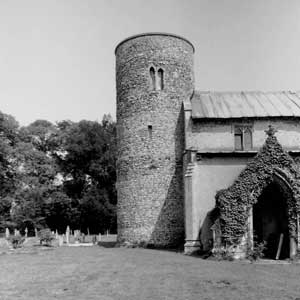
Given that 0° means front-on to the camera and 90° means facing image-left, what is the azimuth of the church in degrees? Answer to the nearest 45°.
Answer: approximately 0°

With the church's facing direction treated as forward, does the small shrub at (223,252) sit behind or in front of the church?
in front

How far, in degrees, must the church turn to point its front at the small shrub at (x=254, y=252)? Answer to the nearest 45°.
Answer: approximately 45° to its left
